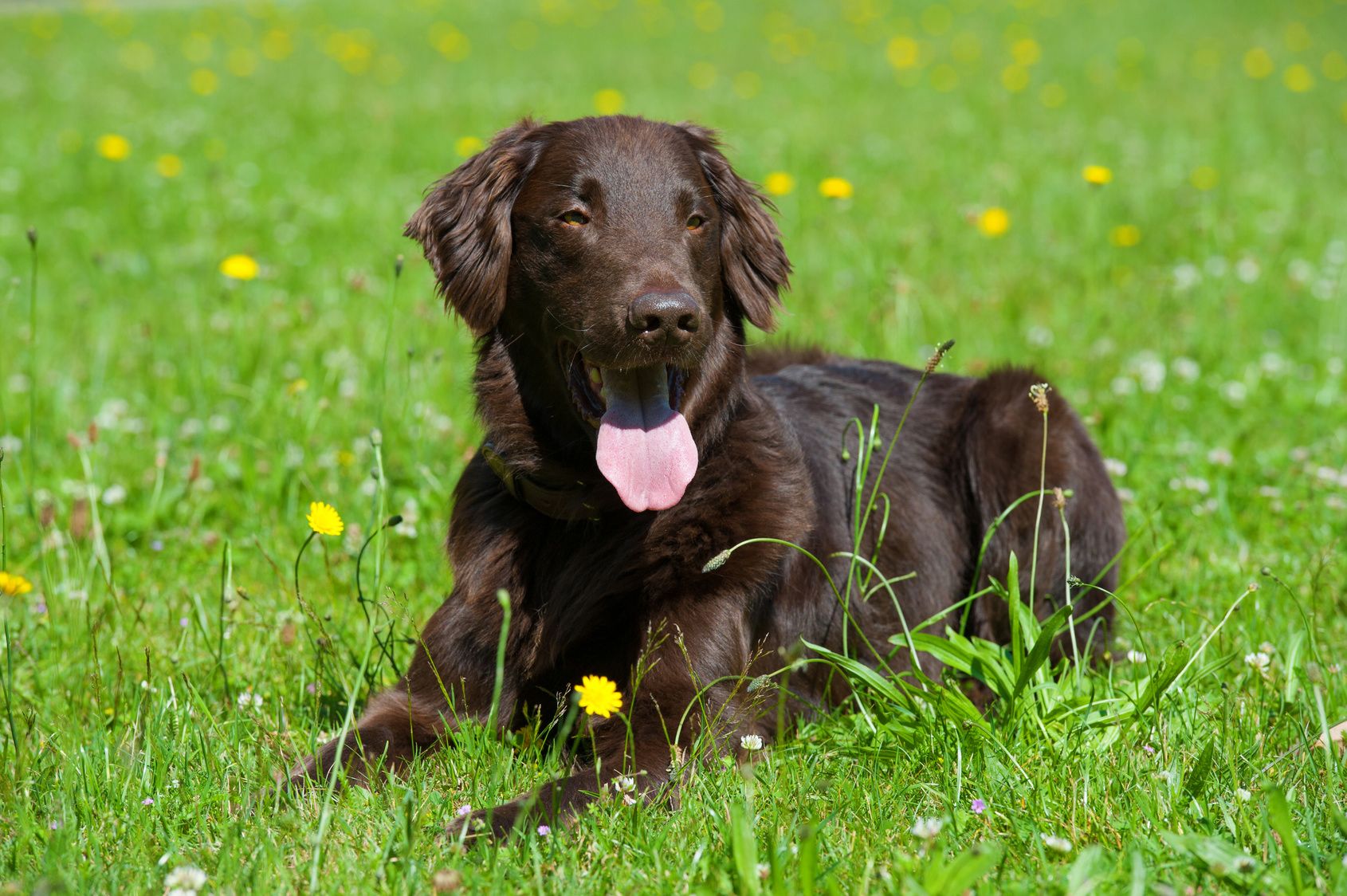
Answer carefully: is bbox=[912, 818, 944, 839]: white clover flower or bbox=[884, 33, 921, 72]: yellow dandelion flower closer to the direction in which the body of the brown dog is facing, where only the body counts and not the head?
the white clover flower

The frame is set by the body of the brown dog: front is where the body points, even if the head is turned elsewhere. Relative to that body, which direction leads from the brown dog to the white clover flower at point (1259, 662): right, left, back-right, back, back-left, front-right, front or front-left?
back-left

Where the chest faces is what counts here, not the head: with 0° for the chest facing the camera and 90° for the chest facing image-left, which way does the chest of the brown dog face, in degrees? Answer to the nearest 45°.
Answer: approximately 45°

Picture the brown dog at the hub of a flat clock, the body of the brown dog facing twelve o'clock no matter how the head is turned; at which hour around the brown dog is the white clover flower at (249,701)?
The white clover flower is roughly at 1 o'clock from the brown dog.

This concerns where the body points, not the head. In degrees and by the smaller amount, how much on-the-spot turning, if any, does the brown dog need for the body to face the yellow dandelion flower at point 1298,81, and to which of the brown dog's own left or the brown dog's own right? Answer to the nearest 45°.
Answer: approximately 180°

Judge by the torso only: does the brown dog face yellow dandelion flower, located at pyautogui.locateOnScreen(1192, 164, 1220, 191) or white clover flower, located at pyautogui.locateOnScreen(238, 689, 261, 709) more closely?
the white clover flower

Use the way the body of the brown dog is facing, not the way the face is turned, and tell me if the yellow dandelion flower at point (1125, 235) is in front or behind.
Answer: behind

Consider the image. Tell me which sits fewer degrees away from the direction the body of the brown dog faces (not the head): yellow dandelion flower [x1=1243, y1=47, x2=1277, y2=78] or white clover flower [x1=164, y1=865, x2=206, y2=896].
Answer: the white clover flower

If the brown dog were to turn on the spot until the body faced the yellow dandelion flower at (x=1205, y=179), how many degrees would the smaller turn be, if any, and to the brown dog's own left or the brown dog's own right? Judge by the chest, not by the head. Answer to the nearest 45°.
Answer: approximately 180°

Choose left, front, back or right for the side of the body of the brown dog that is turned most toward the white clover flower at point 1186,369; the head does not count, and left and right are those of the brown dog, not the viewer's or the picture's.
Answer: back

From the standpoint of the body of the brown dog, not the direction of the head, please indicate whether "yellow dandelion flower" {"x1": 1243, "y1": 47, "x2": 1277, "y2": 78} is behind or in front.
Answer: behind
